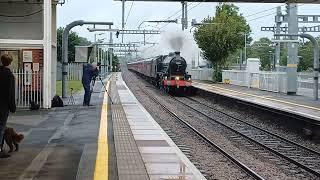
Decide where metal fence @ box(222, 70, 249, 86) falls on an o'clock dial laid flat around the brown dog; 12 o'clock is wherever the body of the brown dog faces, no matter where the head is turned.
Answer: The metal fence is roughly at 10 o'clock from the brown dog.

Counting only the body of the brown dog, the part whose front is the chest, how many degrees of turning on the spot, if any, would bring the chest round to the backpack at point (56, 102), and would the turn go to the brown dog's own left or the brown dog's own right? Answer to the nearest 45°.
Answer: approximately 90° to the brown dog's own left

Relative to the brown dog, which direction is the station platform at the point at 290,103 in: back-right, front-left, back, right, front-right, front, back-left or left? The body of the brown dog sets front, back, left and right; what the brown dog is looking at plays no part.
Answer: front-left

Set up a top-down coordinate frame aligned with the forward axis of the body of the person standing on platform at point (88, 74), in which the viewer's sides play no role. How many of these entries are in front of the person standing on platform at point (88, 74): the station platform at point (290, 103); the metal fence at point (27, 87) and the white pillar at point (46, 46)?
1

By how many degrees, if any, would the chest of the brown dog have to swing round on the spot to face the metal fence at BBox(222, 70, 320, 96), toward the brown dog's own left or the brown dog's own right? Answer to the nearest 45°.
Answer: approximately 45° to the brown dog's own left

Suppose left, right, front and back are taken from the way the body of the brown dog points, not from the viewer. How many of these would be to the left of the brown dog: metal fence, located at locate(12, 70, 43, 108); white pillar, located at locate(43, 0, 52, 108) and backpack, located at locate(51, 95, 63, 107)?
3

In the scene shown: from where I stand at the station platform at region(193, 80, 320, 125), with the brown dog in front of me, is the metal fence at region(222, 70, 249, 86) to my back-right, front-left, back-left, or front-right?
back-right

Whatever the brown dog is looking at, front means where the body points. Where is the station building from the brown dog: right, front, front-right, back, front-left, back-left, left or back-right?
left

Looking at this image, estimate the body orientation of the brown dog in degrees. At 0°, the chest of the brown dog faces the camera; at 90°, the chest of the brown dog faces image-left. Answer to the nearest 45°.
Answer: approximately 270°

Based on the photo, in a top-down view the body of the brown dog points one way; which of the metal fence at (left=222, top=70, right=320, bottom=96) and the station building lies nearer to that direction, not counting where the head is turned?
the metal fence

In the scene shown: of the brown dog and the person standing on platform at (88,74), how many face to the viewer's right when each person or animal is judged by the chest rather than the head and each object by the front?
2

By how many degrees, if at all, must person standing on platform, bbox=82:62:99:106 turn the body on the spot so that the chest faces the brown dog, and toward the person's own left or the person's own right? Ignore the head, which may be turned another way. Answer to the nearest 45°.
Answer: approximately 90° to the person's own right

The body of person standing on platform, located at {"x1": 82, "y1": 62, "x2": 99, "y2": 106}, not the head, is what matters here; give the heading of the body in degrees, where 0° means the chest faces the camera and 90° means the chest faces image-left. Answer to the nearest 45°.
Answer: approximately 270°

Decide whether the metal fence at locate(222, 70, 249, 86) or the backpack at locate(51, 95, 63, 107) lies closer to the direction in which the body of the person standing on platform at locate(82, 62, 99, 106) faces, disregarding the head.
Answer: the metal fence
